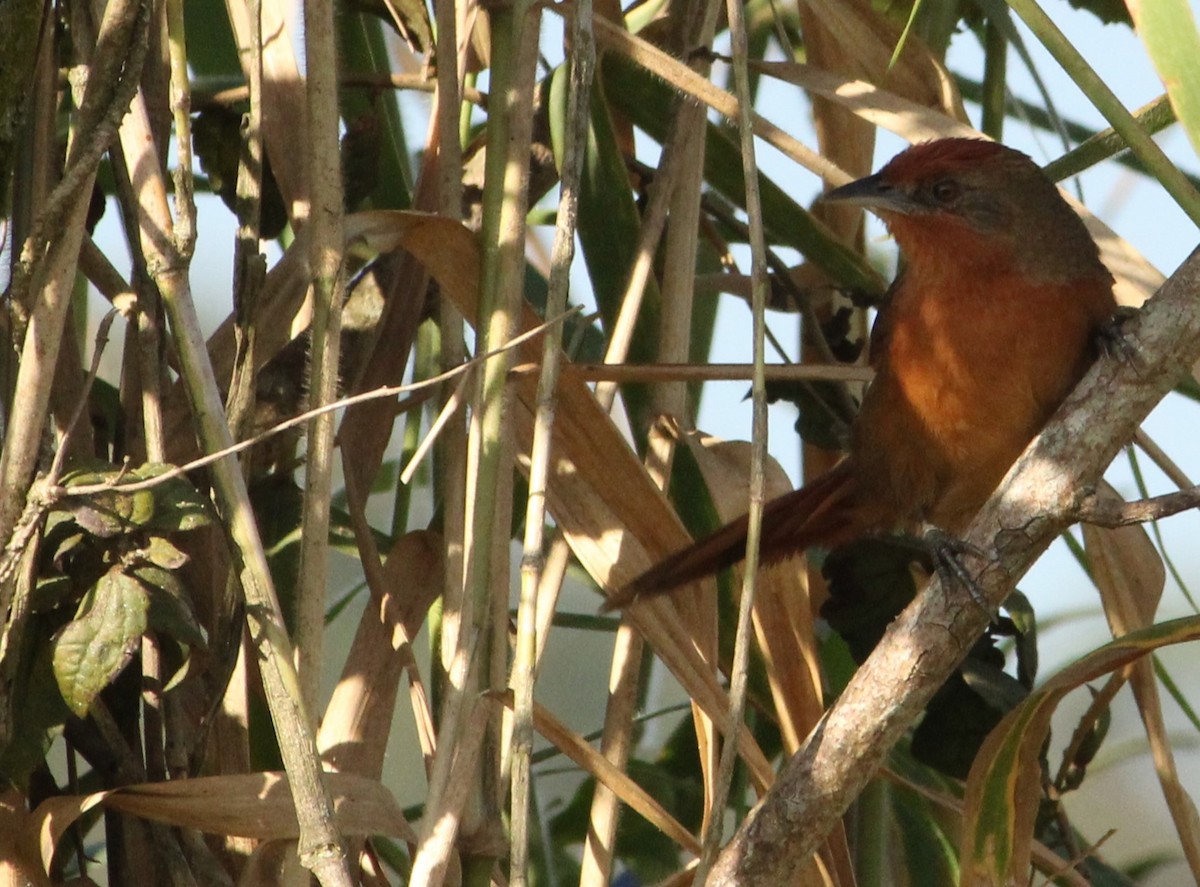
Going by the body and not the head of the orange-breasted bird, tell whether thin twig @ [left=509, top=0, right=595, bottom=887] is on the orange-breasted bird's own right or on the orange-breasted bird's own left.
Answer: on the orange-breasted bird's own right

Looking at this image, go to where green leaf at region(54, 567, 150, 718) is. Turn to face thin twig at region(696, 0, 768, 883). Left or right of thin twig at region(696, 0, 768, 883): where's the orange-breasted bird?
left

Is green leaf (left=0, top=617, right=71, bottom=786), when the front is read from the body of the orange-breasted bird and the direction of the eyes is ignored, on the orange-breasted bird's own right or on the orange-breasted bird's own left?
on the orange-breasted bird's own right

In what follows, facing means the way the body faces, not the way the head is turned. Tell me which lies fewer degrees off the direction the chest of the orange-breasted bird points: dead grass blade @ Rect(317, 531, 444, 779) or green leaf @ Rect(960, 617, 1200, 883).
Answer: the green leaf

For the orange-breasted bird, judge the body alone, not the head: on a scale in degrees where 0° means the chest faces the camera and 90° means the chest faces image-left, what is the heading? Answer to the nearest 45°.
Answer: approximately 315°
